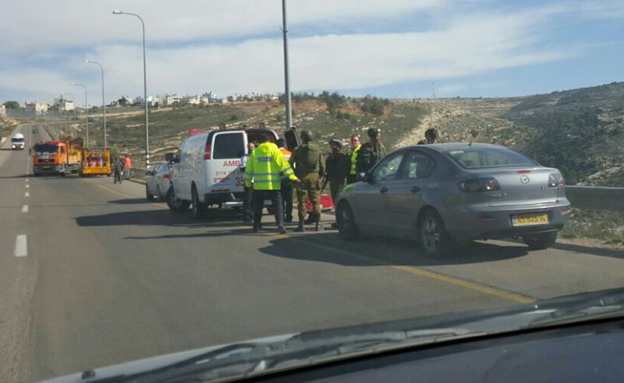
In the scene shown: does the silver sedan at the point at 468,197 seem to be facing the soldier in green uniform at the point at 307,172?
yes

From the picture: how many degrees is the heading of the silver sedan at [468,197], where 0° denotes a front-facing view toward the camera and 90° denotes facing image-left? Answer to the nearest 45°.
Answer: approximately 135°

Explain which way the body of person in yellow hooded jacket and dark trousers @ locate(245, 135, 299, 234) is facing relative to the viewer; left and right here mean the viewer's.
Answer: facing away from the viewer

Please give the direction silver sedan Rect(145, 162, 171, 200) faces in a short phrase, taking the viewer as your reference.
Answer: facing away from the viewer and to the left of the viewer

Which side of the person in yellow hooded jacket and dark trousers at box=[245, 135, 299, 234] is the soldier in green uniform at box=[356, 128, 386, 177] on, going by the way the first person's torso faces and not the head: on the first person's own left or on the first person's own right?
on the first person's own right
